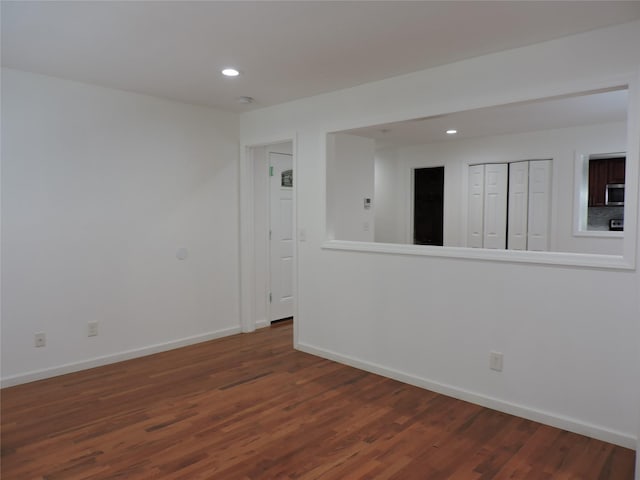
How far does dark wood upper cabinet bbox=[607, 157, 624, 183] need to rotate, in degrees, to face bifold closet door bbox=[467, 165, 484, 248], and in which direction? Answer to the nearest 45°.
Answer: approximately 90° to its right

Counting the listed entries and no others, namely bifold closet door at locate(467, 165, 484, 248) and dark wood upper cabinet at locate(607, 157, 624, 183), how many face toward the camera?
2

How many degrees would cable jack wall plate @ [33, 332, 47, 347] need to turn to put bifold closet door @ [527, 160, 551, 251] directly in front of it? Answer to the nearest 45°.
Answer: approximately 90° to its left

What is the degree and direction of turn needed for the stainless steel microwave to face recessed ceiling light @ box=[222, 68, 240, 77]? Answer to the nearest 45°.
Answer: approximately 45° to its right

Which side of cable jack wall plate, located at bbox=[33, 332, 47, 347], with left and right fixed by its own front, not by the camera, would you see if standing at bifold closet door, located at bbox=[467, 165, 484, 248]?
left

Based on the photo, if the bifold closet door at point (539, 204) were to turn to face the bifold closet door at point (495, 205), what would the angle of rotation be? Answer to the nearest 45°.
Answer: approximately 135° to its right

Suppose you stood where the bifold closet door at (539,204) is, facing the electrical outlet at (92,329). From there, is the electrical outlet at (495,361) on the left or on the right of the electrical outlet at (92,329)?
left

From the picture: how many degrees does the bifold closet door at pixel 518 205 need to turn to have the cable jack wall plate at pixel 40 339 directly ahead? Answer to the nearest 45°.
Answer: approximately 45° to its right
